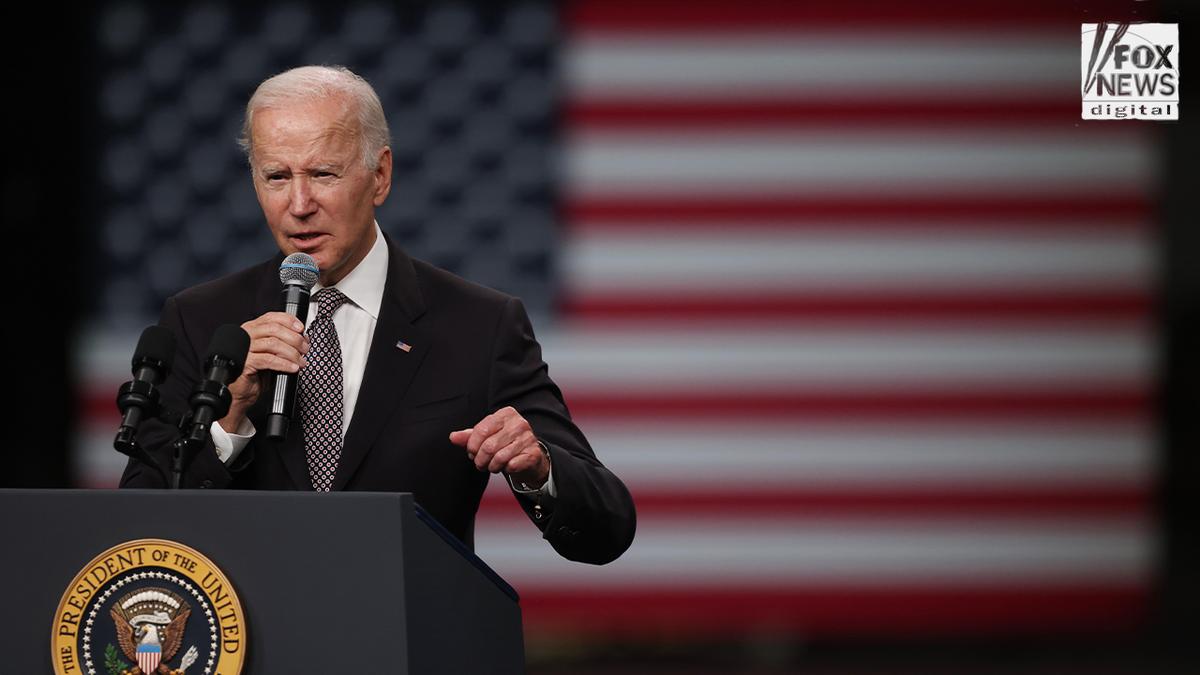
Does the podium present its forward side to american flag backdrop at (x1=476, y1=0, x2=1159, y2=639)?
no

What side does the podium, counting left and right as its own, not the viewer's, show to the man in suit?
back

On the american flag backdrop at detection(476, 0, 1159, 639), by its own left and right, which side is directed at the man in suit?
front

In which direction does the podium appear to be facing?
toward the camera

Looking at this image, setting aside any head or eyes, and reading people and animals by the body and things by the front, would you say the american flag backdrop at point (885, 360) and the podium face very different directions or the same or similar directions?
same or similar directions

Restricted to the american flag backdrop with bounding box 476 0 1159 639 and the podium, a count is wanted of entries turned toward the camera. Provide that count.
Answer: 2
